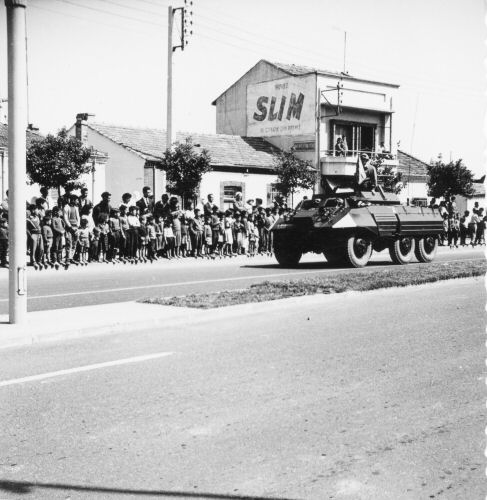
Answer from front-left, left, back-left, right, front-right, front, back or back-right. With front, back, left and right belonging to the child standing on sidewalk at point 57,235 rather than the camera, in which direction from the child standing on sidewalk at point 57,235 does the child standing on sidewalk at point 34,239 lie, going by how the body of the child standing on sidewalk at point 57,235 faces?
right

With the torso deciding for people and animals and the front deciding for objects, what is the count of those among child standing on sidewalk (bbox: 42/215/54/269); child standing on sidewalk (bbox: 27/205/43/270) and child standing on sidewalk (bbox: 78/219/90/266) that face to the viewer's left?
0

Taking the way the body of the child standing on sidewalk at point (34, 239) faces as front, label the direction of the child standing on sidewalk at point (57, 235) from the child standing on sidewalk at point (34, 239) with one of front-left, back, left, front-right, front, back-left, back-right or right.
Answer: left

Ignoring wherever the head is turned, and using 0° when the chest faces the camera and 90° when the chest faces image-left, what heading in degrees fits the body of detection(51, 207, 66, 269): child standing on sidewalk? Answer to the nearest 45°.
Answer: approximately 315°

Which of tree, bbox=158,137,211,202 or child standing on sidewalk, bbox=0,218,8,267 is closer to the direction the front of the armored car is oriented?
the child standing on sidewalk

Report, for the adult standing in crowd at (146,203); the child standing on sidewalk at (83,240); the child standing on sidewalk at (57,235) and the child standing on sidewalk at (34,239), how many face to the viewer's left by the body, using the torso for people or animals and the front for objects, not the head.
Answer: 0

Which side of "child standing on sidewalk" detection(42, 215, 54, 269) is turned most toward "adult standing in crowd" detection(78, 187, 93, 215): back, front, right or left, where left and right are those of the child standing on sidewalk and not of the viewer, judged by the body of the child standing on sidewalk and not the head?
left

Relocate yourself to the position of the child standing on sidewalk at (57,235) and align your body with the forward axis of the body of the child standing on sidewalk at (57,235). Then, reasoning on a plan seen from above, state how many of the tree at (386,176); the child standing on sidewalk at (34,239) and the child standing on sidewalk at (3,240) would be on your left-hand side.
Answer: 1

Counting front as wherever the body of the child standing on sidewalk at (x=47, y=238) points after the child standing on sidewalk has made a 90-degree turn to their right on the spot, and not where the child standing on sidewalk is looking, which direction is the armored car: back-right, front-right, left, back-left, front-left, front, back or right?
back-left

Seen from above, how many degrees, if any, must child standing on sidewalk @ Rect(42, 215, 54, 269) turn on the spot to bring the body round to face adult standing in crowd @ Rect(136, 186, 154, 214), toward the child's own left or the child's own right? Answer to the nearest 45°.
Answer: approximately 90° to the child's own left

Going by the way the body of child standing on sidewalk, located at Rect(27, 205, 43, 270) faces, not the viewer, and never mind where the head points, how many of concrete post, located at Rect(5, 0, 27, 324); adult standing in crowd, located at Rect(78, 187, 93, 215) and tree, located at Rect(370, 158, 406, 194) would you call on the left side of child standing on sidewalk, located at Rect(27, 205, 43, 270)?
2
